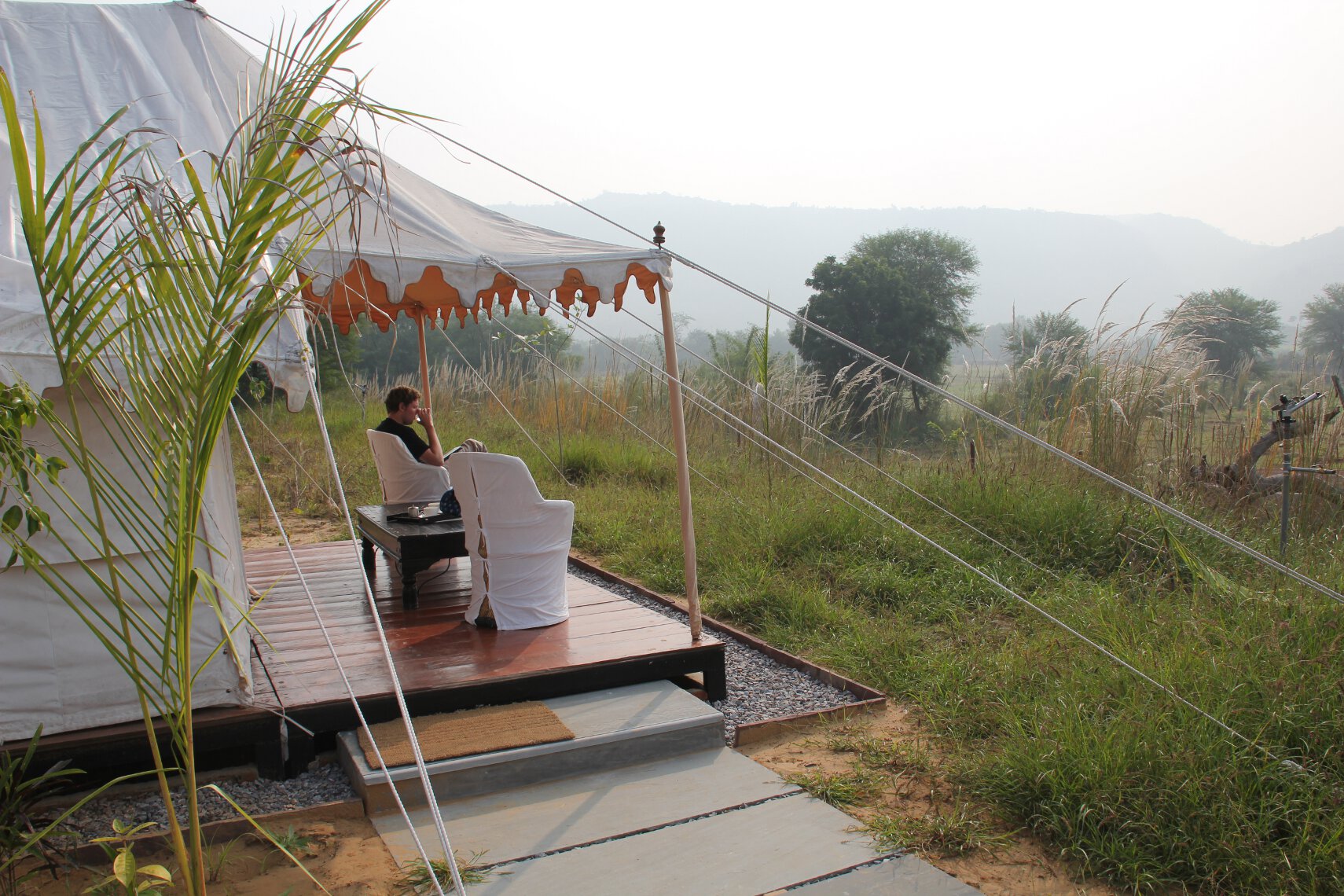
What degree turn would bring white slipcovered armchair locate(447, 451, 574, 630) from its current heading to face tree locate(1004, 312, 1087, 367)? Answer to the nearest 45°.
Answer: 0° — it already faces it

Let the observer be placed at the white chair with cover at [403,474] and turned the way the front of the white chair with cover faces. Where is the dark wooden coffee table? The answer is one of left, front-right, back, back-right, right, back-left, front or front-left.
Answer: right

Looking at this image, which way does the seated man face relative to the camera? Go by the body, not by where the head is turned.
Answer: to the viewer's right

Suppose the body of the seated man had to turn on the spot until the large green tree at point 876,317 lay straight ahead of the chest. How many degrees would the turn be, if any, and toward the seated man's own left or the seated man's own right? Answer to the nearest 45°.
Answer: approximately 45° to the seated man's own left

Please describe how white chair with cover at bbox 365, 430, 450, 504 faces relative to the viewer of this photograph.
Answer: facing to the right of the viewer

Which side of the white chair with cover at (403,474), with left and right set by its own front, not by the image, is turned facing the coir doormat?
right

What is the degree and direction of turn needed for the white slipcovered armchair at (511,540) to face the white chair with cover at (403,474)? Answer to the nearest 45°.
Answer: approximately 45° to its left

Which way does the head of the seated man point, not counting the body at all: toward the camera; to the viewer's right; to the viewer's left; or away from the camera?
to the viewer's right

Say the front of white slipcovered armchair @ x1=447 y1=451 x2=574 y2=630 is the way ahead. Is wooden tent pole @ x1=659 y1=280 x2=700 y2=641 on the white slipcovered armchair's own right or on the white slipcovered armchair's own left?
on the white slipcovered armchair's own right

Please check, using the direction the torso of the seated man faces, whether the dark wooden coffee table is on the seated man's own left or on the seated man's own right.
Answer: on the seated man's own right

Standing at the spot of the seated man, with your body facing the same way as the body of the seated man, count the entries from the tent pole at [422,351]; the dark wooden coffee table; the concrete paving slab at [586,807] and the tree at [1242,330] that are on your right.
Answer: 2
